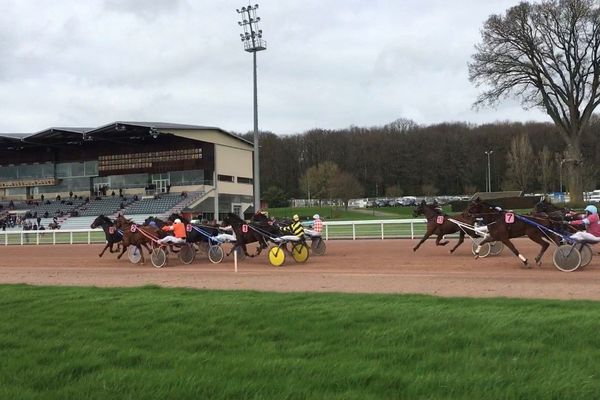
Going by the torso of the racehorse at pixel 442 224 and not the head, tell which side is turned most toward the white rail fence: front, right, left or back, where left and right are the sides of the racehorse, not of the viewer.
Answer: right

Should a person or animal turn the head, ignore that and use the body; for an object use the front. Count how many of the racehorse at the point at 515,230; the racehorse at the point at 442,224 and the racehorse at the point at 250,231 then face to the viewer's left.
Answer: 3

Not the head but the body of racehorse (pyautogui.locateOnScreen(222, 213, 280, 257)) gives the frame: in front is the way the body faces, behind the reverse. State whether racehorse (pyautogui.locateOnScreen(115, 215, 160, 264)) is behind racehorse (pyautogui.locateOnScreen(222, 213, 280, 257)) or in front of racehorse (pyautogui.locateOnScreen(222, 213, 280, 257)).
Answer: in front

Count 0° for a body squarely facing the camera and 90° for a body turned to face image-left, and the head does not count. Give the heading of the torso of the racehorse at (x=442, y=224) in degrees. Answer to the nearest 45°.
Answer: approximately 90°

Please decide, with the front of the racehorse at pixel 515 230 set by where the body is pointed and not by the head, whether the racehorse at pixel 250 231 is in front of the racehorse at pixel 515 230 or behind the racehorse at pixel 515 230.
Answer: in front

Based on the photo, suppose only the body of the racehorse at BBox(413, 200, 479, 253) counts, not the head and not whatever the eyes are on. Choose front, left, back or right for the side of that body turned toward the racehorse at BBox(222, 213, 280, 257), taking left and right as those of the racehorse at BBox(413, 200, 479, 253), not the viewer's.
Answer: front

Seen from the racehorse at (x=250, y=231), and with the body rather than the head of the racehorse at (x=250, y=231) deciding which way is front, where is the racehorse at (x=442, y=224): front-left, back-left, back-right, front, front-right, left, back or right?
back

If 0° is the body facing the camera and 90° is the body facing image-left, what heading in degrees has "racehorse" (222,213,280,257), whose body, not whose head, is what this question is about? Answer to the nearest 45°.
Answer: approximately 90°

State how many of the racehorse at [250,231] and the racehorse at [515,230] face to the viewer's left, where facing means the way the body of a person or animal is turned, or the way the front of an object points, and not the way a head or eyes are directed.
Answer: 2

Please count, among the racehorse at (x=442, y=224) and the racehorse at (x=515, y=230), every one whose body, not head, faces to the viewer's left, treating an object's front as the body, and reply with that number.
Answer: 2

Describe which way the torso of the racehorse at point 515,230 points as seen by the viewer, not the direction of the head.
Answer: to the viewer's left
